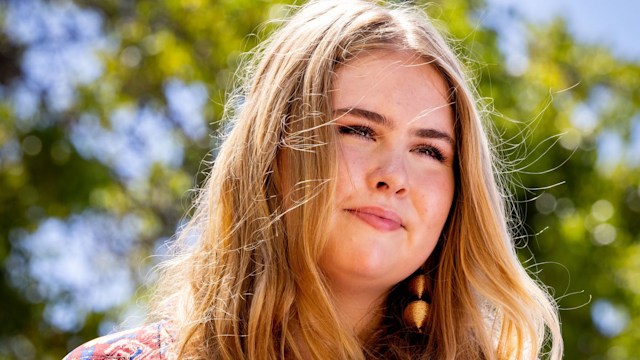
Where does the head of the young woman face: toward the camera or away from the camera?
toward the camera

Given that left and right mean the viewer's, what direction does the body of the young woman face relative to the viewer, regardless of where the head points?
facing the viewer and to the right of the viewer
